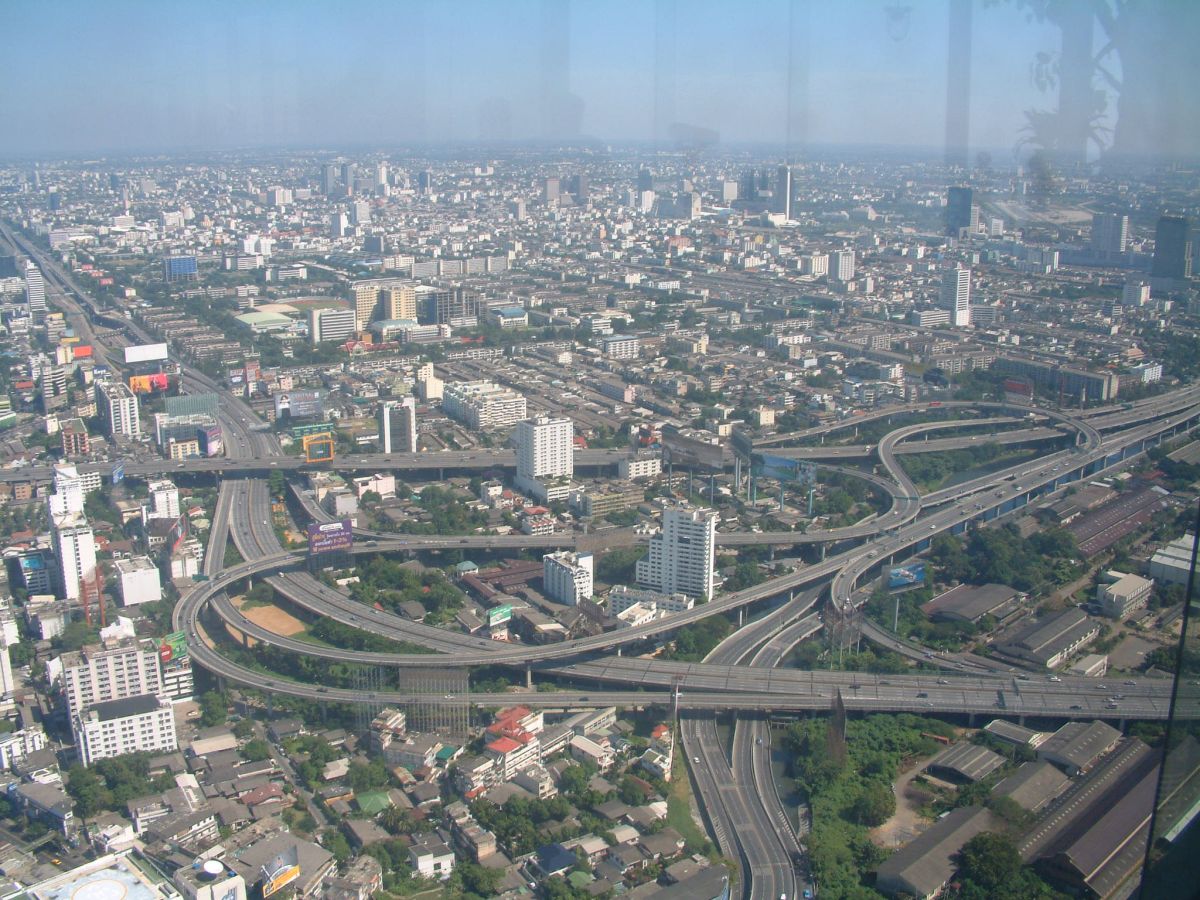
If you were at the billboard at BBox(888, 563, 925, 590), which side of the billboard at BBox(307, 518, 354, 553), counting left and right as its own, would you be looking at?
left

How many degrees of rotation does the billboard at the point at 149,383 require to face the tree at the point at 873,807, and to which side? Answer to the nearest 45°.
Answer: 0° — it already faces it

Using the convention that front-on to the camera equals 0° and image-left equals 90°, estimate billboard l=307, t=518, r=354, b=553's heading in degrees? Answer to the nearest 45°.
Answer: approximately 0°

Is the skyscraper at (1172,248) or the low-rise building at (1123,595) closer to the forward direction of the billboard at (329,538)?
the low-rise building

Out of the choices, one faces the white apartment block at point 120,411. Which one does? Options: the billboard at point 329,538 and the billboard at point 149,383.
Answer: the billboard at point 149,383

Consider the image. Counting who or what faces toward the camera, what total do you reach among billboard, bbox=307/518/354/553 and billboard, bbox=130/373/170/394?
2

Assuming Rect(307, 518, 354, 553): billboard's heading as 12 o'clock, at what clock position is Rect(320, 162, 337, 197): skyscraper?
The skyscraper is roughly at 6 o'clock from the billboard.

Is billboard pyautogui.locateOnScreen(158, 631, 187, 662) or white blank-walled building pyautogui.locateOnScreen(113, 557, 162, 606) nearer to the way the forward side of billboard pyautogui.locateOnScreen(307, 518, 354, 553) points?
the billboard

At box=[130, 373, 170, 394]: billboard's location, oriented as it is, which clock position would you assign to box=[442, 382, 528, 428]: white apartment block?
The white apartment block is roughly at 10 o'clock from the billboard.

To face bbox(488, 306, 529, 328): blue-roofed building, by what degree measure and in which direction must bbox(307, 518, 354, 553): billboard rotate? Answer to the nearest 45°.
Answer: approximately 180°

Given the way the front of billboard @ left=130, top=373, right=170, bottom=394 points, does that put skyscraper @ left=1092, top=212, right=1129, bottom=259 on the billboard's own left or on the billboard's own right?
on the billboard's own left

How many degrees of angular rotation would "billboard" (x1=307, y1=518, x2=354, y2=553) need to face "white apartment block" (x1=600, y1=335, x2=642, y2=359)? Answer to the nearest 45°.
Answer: approximately 135° to its left
